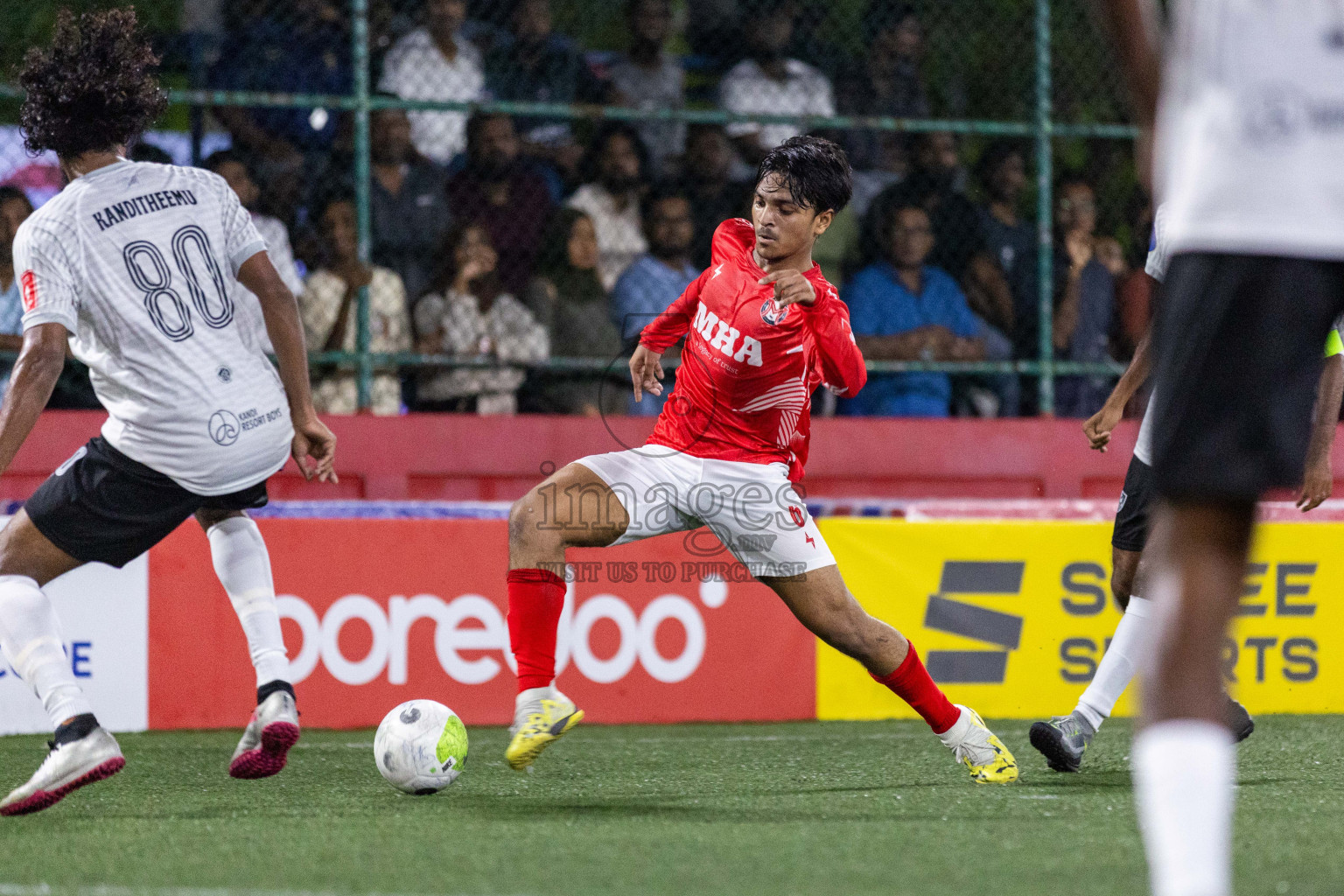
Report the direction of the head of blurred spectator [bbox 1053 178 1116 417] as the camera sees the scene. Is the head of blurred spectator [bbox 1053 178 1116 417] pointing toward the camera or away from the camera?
toward the camera

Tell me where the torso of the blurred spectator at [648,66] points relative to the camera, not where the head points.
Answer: toward the camera

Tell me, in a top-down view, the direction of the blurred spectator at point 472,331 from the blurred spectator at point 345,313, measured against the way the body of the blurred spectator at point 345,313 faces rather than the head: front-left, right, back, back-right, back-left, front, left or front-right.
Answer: left

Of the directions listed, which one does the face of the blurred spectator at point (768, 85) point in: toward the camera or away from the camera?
toward the camera

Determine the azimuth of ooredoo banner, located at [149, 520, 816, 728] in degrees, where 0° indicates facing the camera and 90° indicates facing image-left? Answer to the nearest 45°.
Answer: approximately 0°

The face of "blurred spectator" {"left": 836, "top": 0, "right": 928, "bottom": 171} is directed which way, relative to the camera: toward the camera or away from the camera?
toward the camera

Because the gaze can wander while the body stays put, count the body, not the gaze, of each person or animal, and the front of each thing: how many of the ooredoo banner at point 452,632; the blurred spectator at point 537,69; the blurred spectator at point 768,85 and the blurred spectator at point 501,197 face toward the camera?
4

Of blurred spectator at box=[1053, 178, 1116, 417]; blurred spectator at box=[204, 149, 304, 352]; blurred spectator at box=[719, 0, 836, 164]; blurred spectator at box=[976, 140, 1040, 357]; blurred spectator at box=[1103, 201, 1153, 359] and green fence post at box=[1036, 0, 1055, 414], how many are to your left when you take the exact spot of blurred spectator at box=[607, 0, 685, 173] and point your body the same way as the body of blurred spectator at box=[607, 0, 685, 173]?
5

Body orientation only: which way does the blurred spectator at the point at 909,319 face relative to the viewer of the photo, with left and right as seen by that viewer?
facing the viewer

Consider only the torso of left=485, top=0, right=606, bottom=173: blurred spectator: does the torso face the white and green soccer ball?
yes

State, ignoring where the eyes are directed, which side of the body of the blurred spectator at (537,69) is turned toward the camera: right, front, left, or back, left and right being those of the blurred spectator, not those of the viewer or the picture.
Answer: front

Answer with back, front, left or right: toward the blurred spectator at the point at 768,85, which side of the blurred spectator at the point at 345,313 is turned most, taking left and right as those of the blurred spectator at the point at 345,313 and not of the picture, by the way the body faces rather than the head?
left

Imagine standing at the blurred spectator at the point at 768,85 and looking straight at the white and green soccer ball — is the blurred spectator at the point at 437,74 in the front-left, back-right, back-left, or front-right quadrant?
front-right

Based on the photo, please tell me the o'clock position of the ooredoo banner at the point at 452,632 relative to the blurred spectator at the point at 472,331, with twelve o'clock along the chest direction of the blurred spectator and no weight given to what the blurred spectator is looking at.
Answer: The ooredoo banner is roughly at 12 o'clock from the blurred spectator.
